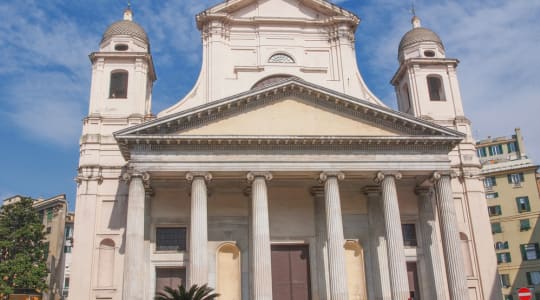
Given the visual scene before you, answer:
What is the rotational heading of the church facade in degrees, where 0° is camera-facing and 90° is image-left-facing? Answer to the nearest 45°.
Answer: approximately 0°

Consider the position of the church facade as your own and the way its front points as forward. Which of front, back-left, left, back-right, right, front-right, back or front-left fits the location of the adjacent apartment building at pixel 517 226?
back-left

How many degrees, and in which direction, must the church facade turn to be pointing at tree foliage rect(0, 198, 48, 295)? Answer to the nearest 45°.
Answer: approximately 135° to its right
